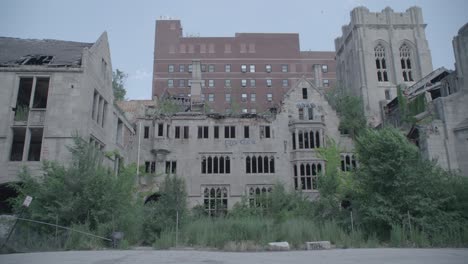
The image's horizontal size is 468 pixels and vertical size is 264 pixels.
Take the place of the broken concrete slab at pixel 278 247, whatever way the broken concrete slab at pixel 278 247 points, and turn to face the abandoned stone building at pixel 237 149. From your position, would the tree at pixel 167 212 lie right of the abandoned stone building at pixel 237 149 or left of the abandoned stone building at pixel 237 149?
left

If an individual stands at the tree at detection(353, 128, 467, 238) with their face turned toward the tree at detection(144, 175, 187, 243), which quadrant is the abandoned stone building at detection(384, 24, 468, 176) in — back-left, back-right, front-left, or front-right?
back-right

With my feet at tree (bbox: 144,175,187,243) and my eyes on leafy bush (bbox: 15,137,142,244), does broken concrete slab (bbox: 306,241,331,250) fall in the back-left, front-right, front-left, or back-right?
back-left

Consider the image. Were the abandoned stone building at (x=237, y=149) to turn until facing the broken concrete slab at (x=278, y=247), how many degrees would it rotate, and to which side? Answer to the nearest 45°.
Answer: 0° — it already faces it

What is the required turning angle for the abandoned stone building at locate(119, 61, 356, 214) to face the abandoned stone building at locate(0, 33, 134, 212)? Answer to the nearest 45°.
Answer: approximately 45° to its right

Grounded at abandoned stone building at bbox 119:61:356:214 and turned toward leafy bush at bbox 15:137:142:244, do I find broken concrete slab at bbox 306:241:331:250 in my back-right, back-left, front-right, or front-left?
front-left

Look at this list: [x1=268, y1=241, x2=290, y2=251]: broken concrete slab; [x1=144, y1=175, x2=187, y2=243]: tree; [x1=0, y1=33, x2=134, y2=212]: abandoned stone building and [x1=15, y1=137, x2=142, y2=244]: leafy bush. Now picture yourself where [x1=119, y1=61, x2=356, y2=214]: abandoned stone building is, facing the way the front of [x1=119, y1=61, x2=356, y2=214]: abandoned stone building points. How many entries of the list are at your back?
0

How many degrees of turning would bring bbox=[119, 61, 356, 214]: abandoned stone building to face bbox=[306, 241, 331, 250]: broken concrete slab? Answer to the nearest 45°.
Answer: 0° — it already faces it

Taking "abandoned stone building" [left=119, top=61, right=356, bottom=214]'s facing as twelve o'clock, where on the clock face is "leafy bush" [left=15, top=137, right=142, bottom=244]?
The leafy bush is roughly at 1 o'clock from the abandoned stone building.

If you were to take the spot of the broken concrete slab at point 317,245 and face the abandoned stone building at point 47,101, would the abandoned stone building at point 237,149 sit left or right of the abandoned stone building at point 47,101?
right

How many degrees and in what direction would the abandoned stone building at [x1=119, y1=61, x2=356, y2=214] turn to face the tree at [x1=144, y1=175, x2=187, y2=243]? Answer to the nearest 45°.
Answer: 0° — it already faces it

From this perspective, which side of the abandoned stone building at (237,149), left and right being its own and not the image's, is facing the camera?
front

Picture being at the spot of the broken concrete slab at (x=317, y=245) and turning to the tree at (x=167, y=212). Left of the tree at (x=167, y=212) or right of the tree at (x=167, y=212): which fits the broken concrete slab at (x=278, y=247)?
left

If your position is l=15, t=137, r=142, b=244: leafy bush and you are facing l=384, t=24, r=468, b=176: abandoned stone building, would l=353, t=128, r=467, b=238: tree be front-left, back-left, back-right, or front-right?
front-right

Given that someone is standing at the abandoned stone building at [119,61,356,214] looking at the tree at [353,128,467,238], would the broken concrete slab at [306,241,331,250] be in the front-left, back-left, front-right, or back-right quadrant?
front-right

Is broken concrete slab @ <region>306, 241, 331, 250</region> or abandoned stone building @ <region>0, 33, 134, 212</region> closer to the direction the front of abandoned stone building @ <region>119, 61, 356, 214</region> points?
the broken concrete slab
